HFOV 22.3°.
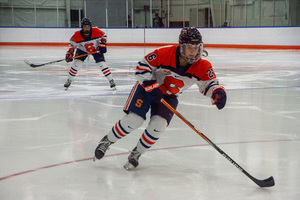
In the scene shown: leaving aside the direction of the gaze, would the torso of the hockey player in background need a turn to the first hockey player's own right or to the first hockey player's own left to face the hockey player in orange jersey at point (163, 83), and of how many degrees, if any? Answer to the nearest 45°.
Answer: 0° — they already face them

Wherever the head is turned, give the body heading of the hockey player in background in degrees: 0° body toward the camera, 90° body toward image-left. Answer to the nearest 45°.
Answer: approximately 0°
